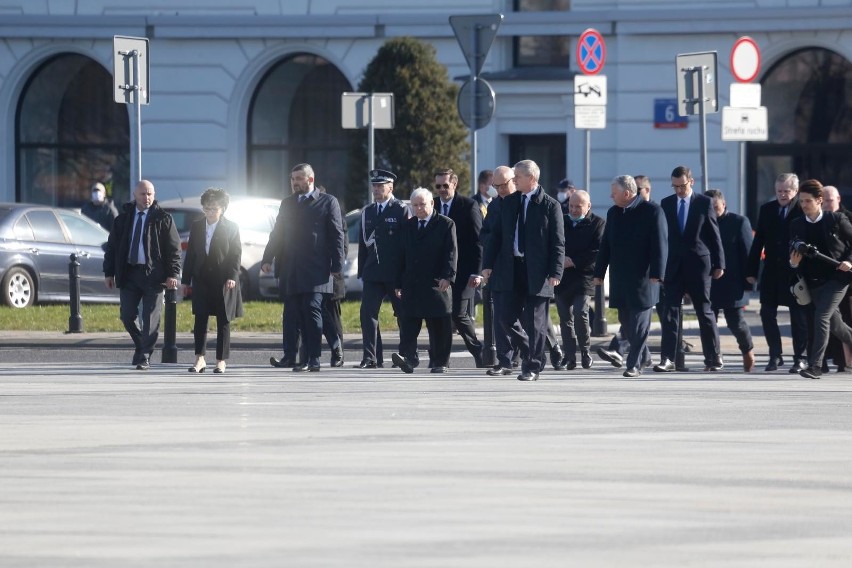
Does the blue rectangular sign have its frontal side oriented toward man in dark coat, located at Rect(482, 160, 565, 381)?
yes

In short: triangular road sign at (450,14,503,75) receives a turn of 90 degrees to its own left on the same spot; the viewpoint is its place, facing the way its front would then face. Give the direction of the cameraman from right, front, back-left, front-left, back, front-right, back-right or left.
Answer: back-left

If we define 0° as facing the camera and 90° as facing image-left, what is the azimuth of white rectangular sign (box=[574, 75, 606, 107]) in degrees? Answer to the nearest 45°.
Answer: approximately 0°

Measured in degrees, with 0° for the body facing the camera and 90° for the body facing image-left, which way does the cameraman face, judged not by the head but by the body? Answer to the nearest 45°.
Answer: approximately 45°

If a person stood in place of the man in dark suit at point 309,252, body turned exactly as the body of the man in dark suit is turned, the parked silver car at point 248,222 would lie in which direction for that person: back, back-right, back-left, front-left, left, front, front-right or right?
back-right

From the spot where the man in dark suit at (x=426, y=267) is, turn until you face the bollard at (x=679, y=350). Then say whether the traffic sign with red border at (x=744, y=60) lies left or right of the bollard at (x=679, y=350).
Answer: left

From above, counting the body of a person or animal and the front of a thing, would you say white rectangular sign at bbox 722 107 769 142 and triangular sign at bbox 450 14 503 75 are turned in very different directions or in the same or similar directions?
very different directions

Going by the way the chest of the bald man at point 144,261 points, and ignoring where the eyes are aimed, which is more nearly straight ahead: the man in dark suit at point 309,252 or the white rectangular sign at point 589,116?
the man in dark suit
